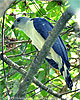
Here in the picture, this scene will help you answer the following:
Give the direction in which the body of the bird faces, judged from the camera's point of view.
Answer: to the viewer's left
